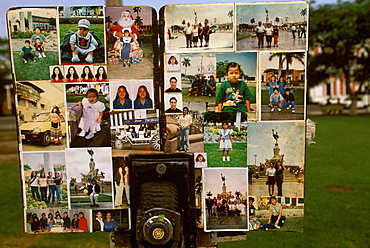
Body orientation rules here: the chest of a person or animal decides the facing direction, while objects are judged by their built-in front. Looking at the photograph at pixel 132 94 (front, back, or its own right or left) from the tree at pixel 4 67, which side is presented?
back

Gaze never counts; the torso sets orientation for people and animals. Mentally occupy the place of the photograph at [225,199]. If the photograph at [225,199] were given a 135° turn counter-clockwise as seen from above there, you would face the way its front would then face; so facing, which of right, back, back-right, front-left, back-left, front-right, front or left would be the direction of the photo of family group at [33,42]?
back-left

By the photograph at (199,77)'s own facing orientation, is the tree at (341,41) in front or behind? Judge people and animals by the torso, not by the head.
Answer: behind

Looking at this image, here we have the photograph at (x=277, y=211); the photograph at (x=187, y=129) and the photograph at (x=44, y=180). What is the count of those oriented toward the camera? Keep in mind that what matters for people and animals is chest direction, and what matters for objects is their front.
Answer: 3

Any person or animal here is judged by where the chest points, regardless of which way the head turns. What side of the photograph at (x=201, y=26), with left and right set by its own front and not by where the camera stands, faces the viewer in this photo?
front

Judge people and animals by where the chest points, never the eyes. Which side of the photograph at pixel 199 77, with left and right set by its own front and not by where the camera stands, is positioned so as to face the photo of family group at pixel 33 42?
right

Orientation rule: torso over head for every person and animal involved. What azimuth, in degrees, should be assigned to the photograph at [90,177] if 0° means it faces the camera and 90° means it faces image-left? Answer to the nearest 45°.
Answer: approximately 0°
